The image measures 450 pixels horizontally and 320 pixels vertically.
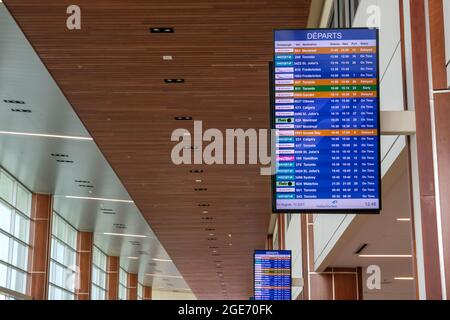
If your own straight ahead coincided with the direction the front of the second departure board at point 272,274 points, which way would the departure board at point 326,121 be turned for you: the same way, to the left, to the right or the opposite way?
the same way

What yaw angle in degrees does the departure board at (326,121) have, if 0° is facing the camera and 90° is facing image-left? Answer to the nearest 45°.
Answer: approximately 0°

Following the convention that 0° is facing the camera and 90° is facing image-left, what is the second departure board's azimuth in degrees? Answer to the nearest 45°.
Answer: approximately 0°

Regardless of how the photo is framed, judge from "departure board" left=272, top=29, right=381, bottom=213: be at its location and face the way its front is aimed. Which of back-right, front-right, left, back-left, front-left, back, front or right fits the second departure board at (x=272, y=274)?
back

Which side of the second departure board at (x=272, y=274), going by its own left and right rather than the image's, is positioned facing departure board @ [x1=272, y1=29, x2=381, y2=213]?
front
